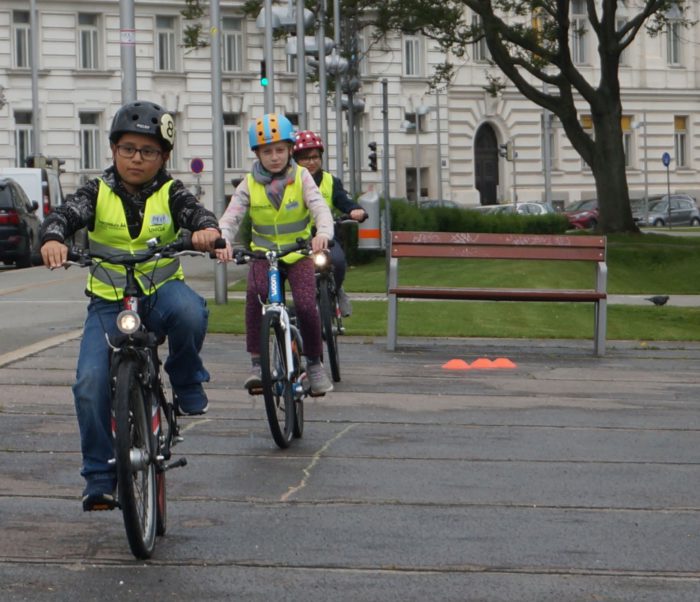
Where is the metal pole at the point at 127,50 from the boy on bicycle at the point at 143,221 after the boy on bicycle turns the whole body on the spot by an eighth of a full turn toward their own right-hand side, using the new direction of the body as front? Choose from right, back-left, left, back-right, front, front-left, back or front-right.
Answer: back-right

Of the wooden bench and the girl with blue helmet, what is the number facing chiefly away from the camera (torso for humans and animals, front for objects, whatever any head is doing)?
0

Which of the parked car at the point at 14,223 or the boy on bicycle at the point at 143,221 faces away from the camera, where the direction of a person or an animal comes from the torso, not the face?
the parked car

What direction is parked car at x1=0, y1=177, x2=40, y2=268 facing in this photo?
away from the camera

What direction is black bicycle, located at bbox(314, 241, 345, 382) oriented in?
toward the camera

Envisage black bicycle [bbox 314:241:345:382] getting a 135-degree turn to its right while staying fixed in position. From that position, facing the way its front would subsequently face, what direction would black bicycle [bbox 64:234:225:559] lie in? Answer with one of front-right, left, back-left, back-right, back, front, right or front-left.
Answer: back-left

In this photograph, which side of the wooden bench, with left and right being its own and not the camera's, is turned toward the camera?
front

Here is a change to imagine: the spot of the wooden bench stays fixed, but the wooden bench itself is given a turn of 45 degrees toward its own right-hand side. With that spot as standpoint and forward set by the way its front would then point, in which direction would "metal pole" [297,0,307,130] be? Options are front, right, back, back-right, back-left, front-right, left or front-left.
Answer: back-right

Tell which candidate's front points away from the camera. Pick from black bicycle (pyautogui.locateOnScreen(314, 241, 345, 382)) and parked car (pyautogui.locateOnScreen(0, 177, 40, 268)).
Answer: the parked car

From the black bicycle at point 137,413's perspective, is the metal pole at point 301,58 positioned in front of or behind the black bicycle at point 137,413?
behind

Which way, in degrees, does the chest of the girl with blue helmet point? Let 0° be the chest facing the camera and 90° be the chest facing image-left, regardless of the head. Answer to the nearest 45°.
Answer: approximately 0°

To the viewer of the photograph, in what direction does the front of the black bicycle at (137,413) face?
facing the viewer

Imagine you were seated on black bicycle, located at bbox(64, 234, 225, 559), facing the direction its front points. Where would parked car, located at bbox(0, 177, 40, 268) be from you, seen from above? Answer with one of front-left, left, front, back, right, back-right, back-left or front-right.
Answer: back

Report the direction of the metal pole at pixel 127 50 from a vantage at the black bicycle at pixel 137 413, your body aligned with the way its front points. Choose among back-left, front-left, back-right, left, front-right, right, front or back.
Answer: back

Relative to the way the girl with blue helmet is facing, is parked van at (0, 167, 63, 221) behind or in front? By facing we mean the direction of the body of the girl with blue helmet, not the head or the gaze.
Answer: behind
